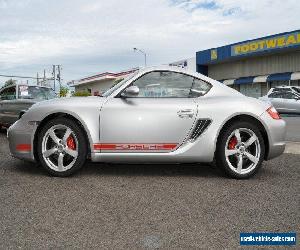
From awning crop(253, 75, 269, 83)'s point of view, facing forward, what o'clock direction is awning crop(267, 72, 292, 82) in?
awning crop(267, 72, 292, 82) is roughly at 9 o'clock from awning crop(253, 75, 269, 83).

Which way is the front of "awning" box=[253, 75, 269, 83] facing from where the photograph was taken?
facing the viewer and to the left of the viewer

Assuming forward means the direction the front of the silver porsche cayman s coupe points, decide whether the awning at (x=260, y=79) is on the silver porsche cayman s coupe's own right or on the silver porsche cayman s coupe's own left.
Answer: on the silver porsche cayman s coupe's own right

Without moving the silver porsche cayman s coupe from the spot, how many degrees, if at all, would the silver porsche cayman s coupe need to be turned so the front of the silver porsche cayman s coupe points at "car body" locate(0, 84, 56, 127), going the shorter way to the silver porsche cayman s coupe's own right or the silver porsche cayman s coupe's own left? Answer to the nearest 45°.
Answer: approximately 45° to the silver porsche cayman s coupe's own right

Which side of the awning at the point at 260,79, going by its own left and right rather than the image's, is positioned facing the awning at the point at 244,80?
right

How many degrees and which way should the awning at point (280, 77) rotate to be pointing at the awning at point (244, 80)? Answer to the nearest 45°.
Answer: approximately 90° to its right

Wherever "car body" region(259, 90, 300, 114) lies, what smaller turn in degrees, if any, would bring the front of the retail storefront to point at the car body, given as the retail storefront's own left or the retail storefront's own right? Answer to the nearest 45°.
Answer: approximately 45° to the retail storefront's own left

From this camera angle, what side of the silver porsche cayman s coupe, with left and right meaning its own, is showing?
left
